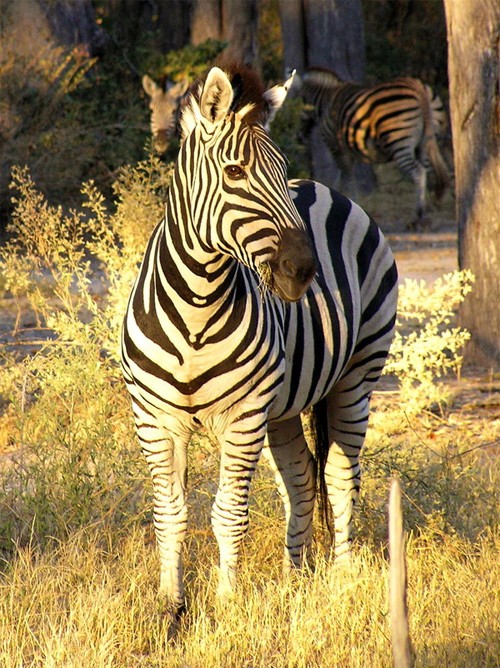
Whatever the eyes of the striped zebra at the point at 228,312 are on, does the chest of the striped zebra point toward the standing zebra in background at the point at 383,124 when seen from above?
no

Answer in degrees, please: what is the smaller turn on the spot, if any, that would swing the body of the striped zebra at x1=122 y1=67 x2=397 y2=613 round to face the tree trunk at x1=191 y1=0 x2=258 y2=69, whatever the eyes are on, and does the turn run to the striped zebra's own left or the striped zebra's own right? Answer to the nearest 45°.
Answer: approximately 135° to the striped zebra's own right

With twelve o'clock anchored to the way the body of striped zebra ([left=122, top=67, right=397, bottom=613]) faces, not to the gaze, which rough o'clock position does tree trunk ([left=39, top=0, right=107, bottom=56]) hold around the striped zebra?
The tree trunk is roughly at 4 o'clock from the striped zebra.

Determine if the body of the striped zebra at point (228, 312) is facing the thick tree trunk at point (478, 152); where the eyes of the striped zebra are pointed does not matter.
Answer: no

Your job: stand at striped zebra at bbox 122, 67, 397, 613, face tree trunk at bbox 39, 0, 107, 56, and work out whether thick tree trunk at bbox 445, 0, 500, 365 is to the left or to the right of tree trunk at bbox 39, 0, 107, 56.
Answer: right
